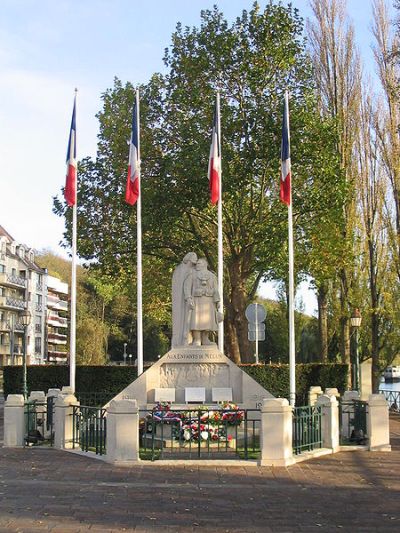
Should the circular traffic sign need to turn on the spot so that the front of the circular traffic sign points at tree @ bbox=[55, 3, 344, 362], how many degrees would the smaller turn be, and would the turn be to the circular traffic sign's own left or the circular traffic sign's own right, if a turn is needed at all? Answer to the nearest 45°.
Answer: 0° — it already faces it

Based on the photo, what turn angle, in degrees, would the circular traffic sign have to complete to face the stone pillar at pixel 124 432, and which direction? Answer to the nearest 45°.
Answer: approximately 180°

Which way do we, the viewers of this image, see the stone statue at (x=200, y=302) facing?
facing the viewer

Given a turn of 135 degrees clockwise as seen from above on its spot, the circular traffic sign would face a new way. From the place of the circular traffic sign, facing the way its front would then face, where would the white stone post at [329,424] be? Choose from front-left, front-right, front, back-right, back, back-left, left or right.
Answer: front-right

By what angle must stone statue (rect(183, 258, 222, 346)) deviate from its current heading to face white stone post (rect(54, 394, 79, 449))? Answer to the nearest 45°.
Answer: approximately 45° to its right

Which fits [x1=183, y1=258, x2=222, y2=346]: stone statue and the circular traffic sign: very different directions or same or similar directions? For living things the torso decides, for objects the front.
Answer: very different directions

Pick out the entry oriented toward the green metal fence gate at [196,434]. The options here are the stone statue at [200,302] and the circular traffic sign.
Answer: the stone statue

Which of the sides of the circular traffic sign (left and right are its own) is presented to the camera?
back

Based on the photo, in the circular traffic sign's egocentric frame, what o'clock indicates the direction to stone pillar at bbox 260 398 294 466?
The stone pillar is roughly at 6 o'clock from the circular traffic sign.

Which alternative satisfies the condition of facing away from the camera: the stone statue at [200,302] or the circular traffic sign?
the circular traffic sign

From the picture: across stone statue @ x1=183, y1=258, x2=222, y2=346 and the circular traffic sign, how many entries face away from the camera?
1

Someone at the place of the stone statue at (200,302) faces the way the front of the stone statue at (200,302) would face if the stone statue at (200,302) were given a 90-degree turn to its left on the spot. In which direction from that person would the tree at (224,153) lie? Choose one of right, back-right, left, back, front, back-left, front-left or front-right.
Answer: left
